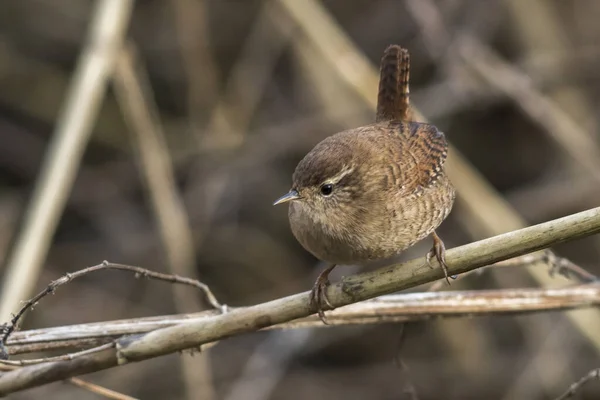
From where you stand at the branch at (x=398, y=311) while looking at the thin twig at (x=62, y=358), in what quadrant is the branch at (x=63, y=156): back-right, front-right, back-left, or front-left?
front-right

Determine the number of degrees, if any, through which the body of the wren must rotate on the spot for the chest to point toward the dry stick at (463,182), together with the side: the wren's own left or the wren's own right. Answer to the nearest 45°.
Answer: approximately 135° to the wren's own right

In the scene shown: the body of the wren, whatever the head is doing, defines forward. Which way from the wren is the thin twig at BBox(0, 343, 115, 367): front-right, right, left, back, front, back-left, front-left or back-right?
front-right

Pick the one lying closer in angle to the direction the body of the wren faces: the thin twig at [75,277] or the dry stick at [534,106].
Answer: the thin twig

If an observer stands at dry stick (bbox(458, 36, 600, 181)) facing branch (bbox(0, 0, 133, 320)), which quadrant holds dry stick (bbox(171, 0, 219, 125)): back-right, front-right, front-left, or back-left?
front-right

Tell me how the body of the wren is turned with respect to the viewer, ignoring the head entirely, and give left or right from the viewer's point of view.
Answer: facing the viewer and to the left of the viewer

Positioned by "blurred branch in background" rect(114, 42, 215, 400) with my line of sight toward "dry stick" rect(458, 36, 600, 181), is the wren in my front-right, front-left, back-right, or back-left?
front-right

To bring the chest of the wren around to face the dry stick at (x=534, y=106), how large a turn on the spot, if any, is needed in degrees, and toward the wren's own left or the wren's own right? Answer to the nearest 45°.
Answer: approximately 180°

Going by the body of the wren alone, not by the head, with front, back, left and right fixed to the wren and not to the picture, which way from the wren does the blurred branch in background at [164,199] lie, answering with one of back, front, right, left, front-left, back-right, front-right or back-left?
right

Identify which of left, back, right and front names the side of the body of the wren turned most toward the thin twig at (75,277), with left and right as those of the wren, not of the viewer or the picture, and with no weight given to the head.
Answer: front
